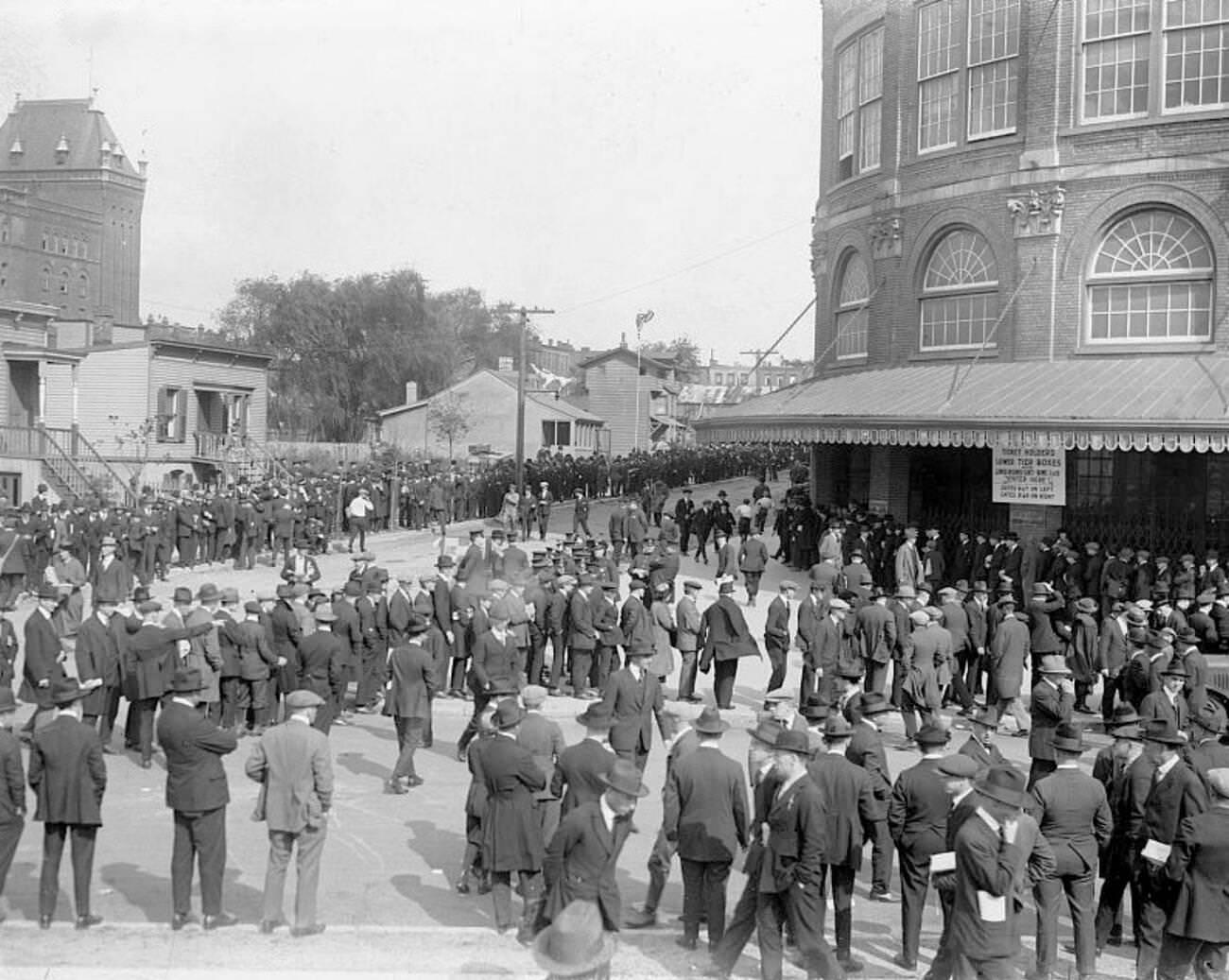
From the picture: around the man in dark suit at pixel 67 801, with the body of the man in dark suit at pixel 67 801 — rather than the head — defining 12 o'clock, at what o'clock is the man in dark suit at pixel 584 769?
the man in dark suit at pixel 584 769 is roughly at 4 o'clock from the man in dark suit at pixel 67 801.

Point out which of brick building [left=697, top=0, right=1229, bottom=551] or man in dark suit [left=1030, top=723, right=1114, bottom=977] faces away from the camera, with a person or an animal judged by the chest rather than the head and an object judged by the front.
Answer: the man in dark suit

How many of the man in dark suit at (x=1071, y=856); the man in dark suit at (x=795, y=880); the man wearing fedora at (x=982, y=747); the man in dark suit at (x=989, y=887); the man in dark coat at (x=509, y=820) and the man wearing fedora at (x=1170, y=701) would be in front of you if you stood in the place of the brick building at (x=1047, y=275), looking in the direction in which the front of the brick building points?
6

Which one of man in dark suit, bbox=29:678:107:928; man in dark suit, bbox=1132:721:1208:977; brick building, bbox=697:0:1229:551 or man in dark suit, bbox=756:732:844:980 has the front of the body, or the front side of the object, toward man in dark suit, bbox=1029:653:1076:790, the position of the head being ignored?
the brick building

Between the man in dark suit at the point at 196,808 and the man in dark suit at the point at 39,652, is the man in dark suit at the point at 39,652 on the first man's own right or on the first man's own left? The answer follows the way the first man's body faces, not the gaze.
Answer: on the first man's own left

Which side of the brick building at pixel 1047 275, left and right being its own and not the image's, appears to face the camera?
front

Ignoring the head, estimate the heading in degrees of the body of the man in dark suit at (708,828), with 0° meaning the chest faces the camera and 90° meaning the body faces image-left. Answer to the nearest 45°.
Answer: approximately 180°

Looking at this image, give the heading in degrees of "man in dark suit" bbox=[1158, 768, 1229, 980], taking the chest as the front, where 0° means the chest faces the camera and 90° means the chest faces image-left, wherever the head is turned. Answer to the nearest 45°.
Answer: approximately 180°

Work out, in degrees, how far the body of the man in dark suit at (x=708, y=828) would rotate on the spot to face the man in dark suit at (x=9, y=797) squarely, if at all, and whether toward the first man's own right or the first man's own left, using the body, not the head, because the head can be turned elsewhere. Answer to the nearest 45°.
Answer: approximately 90° to the first man's own left

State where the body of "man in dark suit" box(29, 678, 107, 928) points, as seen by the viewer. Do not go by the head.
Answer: away from the camera

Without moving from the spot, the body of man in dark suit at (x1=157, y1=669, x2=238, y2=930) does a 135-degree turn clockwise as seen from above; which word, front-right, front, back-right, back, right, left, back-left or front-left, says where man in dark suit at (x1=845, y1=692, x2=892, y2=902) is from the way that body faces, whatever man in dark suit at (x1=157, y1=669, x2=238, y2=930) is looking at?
left

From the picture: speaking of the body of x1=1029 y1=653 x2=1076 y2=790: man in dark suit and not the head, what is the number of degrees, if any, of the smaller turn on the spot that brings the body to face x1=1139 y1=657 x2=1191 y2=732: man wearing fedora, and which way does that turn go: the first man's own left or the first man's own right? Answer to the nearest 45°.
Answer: approximately 45° to the first man's own left

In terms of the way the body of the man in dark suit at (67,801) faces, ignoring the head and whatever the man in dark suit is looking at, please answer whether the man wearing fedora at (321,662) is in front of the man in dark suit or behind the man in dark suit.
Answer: in front
